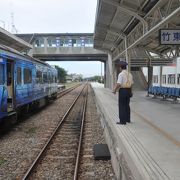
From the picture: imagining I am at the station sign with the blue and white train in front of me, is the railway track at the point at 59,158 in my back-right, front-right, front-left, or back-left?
front-left

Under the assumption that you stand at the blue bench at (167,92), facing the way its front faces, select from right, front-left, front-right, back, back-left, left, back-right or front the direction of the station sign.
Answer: front-left

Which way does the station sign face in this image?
toward the camera

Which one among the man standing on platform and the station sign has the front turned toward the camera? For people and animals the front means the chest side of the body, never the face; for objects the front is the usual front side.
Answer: the station sign

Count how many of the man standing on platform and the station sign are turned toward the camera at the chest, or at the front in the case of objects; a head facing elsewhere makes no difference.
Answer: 1

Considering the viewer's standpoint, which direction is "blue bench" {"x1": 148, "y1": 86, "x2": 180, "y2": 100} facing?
facing the viewer and to the left of the viewer

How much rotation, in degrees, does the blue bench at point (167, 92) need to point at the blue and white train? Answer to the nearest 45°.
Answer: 0° — it already faces it

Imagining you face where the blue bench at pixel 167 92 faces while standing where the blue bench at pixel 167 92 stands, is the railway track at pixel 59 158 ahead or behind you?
ahead

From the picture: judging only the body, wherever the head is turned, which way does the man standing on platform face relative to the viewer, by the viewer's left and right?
facing away from the viewer and to the left of the viewer

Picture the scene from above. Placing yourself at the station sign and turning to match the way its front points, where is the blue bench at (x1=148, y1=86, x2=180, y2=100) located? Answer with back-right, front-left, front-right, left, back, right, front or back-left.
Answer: back

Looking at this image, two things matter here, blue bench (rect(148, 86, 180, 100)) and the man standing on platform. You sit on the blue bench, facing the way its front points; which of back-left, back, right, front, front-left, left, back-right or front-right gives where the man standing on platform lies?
front-left
